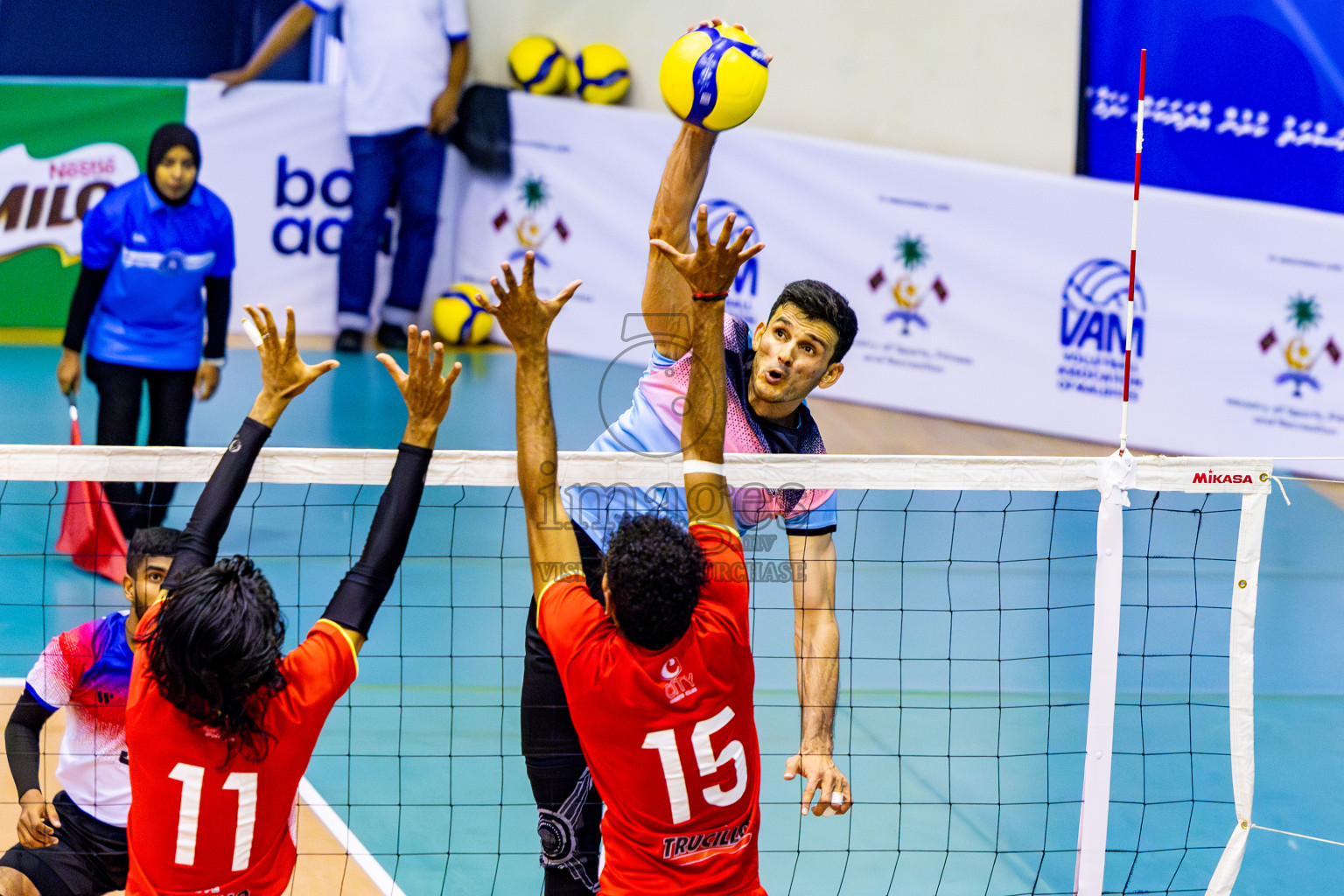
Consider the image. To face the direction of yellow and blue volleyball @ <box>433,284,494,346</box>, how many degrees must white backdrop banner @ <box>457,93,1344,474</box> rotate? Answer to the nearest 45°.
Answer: approximately 90° to its right

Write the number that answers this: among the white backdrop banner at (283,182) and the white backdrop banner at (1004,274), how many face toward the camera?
2

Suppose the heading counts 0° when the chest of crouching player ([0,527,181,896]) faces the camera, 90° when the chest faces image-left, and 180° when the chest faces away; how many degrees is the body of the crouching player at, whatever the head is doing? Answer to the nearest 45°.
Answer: approximately 315°

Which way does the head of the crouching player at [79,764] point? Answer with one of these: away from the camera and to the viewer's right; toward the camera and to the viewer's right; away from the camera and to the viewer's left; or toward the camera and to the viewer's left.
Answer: toward the camera and to the viewer's right

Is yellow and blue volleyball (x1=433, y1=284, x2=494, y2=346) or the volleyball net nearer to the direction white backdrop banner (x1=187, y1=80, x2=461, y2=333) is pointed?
the volleyball net

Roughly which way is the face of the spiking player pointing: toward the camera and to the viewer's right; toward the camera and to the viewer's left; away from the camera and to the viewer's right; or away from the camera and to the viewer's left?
toward the camera and to the viewer's left

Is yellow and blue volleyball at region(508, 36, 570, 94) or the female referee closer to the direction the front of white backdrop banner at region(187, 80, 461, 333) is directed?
the female referee

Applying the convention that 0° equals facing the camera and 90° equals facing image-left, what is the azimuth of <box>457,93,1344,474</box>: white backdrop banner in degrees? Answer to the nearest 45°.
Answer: approximately 0°

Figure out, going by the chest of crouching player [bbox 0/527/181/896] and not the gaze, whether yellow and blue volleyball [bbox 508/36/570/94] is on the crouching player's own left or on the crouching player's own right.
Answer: on the crouching player's own left

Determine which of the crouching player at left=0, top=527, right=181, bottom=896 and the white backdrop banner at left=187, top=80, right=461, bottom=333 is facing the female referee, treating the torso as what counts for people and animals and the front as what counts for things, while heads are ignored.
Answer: the white backdrop banner

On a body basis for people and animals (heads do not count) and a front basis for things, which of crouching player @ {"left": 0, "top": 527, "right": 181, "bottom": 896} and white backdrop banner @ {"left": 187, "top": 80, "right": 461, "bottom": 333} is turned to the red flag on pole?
the white backdrop banner

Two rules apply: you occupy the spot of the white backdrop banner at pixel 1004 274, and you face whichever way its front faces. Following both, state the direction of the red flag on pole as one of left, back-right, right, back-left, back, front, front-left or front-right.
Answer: front-right

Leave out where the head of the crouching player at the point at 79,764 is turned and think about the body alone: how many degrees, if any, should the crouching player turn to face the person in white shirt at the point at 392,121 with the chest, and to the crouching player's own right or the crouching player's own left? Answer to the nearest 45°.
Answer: approximately 135° to the crouching player's own left
